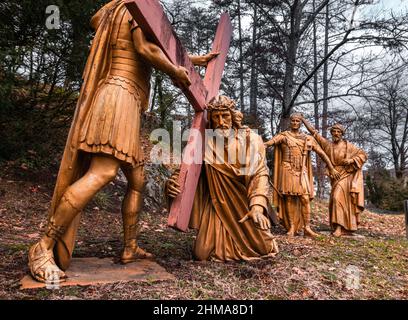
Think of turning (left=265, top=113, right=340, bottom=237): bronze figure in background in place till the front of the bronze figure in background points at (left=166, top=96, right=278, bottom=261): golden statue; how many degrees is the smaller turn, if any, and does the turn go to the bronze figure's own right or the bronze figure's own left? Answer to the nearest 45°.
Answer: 0° — it already faces it

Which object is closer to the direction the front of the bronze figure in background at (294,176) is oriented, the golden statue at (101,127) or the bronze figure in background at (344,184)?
the golden statue

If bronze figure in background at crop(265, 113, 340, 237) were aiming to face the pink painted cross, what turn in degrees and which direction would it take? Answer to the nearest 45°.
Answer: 0° — it already faces it

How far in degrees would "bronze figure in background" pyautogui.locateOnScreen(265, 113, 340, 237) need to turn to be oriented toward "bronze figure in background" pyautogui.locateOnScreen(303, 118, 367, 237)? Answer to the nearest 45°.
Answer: approximately 135° to its left

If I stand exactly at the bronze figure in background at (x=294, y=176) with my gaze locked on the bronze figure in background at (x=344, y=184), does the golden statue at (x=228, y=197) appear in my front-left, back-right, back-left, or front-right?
back-right

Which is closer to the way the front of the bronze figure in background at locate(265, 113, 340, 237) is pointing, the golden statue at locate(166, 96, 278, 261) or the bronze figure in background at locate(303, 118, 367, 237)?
the golden statue

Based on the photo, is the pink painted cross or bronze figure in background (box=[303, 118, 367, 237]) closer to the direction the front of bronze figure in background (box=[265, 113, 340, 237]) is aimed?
the pink painted cross

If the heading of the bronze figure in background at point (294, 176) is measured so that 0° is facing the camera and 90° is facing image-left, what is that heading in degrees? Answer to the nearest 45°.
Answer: approximately 0°
